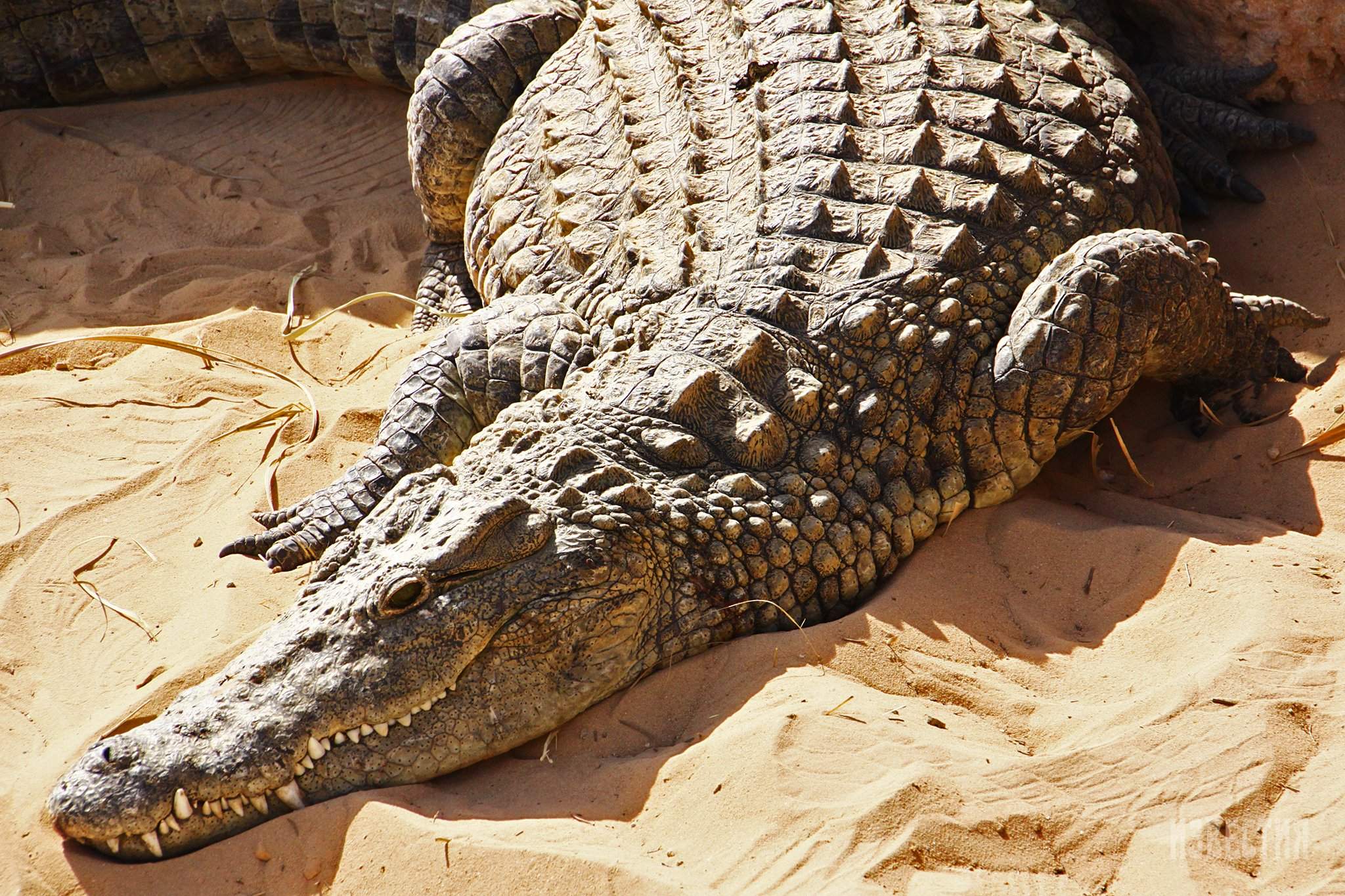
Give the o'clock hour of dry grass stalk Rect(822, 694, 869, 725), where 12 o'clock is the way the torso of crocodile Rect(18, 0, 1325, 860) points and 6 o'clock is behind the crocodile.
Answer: The dry grass stalk is roughly at 10 o'clock from the crocodile.

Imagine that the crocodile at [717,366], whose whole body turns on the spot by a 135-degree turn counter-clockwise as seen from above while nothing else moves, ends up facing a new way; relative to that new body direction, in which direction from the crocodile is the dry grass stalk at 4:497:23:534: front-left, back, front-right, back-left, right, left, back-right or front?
back

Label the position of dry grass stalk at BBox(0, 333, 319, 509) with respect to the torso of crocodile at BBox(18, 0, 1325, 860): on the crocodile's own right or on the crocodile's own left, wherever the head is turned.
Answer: on the crocodile's own right

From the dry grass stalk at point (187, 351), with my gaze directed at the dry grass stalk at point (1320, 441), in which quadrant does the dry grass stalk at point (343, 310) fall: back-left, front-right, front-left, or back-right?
front-left

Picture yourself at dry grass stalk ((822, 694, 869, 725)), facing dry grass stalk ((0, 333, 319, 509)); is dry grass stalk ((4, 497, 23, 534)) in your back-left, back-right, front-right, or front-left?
front-left

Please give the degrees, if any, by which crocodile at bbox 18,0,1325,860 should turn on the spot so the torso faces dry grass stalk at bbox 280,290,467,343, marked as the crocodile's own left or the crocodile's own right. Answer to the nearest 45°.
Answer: approximately 90° to the crocodile's own right

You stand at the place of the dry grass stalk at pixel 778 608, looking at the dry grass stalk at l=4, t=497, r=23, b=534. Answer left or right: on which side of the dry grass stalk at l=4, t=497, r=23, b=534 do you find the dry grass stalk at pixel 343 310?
right
